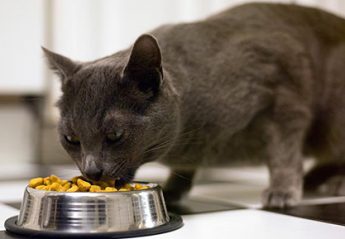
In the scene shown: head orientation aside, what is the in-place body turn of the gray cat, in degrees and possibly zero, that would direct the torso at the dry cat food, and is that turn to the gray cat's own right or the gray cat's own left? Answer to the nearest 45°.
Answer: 0° — it already faces it

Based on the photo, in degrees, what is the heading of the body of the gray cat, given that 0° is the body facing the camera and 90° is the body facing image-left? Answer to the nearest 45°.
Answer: approximately 45°
